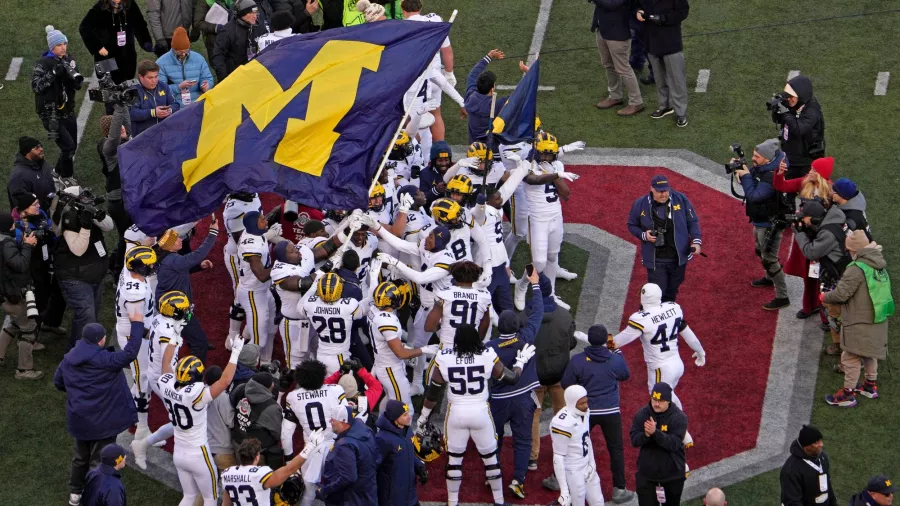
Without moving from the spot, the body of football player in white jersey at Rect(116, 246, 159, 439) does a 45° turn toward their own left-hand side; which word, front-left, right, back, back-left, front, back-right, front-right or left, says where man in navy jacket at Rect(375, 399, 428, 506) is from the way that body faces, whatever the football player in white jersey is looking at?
right

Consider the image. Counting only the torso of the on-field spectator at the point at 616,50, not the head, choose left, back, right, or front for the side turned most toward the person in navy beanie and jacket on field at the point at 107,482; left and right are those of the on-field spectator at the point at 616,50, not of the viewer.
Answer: front

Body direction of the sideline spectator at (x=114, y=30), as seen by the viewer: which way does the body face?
toward the camera

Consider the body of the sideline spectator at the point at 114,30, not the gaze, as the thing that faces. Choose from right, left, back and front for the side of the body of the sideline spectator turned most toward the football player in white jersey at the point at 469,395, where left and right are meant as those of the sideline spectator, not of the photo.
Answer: front

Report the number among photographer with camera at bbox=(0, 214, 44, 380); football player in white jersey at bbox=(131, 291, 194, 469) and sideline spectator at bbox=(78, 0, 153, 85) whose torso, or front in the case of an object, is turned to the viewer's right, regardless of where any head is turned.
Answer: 2

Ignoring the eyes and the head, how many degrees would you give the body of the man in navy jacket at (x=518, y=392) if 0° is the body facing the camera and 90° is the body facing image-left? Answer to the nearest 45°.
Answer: approximately 180°

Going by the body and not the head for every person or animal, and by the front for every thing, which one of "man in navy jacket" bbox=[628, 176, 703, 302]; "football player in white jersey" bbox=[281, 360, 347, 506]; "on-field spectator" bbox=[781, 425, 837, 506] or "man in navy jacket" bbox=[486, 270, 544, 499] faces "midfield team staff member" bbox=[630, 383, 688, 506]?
"man in navy jacket" bbox=[628, 176, 703, 302]

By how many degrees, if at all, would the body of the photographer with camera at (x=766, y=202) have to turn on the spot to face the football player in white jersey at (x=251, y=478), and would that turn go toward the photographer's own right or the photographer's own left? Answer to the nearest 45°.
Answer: approximately 45° to the photographer's own left

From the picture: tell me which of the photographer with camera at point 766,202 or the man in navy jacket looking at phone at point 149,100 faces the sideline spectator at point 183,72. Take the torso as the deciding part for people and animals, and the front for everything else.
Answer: the photographer with camera

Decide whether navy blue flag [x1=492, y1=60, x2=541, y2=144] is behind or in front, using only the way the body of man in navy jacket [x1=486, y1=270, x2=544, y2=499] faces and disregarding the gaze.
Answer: in front

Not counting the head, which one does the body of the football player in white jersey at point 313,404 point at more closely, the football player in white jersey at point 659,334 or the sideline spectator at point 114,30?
the sideline spectator

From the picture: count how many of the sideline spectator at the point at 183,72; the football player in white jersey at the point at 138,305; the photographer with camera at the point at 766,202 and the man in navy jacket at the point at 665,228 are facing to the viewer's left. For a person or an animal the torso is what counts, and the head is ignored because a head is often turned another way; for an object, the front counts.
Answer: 1

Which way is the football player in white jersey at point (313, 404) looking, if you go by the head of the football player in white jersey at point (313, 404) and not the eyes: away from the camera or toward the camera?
away from the camera

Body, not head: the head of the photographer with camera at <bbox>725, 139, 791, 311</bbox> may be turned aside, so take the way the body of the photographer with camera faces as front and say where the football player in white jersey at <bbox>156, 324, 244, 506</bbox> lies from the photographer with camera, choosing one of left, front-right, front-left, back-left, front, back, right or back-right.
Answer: front-left

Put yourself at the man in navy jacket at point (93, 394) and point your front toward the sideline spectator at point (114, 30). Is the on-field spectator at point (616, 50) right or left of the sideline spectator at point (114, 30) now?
right

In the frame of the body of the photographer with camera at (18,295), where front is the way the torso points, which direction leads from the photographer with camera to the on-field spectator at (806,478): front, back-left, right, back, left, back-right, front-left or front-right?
front-right

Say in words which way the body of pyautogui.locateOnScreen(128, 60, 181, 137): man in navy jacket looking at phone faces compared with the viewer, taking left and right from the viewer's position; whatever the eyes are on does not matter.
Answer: facing the viewer and to the right of the viewer

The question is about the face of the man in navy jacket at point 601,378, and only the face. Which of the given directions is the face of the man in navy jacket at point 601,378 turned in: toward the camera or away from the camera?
away from the camera
